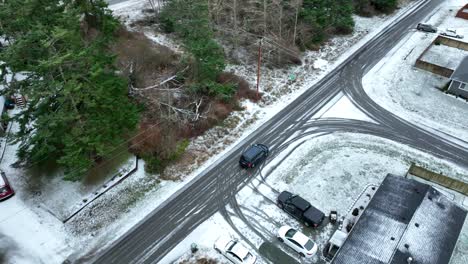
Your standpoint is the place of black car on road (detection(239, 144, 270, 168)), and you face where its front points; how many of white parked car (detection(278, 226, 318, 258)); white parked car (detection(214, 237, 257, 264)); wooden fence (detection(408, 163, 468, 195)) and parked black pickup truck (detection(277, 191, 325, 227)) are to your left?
0

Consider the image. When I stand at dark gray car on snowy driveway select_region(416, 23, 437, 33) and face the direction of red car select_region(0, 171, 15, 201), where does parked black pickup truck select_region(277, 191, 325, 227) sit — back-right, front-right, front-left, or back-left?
front-left

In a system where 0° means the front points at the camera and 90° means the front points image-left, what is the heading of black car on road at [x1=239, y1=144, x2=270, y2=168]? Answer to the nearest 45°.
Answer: approximately 225°

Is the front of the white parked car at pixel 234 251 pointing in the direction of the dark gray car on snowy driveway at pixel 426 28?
no

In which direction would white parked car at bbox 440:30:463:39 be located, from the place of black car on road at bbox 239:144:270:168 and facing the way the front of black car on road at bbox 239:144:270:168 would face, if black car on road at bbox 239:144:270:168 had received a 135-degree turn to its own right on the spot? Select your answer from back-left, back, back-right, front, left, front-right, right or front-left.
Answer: back-left

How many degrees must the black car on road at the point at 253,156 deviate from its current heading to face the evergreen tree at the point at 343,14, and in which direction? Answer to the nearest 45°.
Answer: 0° — it already faces it

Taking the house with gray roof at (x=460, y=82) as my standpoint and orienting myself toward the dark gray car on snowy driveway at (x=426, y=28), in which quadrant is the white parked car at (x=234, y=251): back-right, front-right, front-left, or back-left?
back-left

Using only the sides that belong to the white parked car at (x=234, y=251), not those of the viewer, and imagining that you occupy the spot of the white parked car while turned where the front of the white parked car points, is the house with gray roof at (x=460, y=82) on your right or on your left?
on your right

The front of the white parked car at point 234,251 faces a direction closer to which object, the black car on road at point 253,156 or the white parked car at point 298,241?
the black car on road

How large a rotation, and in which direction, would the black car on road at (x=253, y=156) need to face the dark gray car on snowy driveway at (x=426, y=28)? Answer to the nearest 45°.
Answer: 0° — it already faces it
